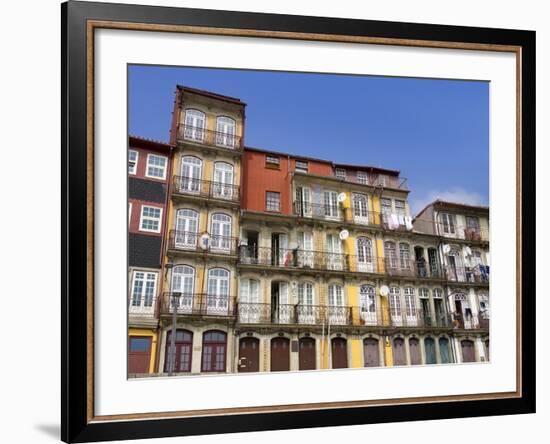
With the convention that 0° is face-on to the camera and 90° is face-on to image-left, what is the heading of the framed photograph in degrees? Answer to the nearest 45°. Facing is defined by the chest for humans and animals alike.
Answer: approximately 315°
